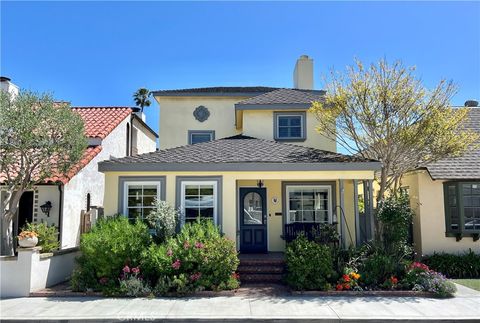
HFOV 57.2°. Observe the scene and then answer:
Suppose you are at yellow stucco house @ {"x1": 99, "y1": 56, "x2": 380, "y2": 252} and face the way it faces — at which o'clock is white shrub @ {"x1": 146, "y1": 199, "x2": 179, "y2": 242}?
The white shrub is roughly at 2 o'clock from the yellow stucco house.

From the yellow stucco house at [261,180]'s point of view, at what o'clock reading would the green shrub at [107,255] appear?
The green shrub is roughly at 2 o'clock from the yellow stucco house.

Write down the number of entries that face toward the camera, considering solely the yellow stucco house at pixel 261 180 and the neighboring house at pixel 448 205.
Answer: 2

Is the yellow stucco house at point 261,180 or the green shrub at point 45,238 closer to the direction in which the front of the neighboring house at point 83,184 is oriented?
the green shrub

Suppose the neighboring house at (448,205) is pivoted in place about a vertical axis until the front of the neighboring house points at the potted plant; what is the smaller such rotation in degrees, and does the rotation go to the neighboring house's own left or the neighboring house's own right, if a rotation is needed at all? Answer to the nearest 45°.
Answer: approximately 45° to the neighboring house's own right

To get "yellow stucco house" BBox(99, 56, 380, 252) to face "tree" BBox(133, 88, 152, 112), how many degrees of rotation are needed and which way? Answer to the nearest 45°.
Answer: approximately 180°

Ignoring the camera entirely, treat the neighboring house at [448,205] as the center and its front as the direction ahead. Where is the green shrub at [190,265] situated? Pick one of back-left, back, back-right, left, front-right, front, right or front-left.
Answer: front-right

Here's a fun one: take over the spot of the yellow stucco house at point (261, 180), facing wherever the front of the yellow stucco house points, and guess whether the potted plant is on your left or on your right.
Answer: on your right

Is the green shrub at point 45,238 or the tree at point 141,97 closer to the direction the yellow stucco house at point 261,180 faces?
the green shrub

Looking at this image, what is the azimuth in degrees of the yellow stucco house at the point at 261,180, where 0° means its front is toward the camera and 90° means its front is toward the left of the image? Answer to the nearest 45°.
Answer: approximately 0°

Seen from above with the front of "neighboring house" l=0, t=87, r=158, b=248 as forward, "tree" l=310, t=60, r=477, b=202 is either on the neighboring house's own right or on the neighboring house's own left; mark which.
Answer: on the neighboring house's own left
